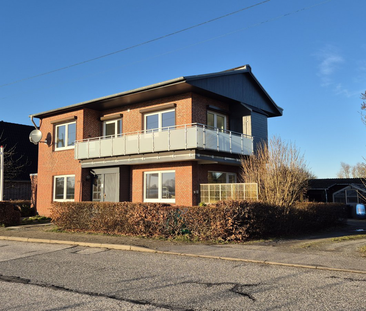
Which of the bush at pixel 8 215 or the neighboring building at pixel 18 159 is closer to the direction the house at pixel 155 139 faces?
the bush

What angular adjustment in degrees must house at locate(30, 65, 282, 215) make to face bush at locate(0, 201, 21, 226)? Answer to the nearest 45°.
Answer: approximately 45° to its right

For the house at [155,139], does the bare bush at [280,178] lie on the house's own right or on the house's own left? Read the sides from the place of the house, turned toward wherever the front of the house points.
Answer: on the house's own left

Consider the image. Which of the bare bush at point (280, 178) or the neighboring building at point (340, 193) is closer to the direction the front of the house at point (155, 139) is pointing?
the bare bush

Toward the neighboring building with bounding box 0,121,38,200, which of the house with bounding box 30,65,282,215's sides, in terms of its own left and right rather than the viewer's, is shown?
right

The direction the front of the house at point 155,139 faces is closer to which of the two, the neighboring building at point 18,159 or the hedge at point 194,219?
the hedge

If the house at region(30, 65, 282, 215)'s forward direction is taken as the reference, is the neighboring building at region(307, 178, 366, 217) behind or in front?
behind

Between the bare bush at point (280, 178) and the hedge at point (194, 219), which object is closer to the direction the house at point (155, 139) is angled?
the hedge

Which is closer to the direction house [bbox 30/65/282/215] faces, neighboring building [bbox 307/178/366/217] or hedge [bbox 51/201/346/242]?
the hedge

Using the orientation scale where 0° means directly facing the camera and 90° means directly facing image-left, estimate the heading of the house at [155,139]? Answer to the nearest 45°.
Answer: approximately 45°
